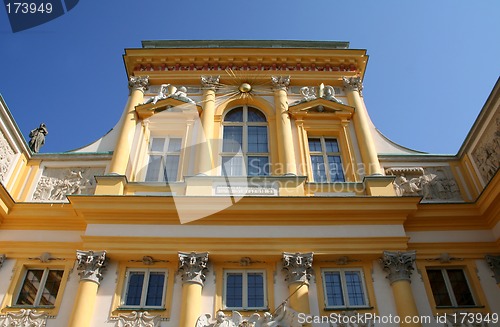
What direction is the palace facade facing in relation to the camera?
toward the camera
